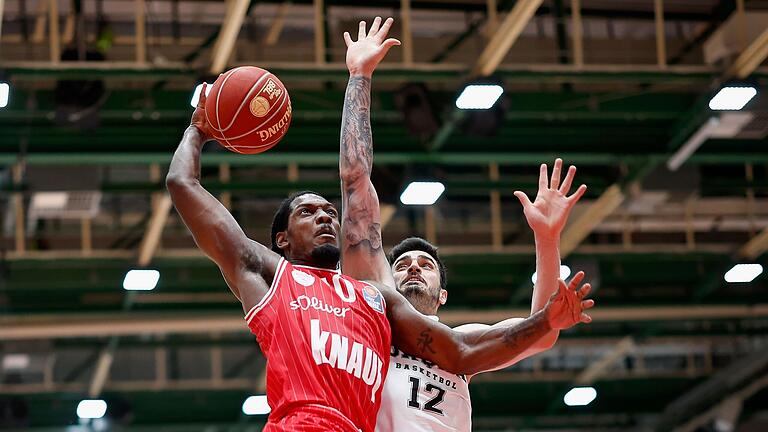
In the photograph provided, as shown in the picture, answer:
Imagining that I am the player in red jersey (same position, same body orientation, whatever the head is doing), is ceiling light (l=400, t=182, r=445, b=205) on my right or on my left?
on my left

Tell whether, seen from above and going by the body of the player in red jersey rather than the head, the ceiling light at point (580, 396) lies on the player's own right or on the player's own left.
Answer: on the player's own left

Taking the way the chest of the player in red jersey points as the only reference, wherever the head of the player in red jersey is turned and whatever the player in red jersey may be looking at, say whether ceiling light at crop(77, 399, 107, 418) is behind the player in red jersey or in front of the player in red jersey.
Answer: behind

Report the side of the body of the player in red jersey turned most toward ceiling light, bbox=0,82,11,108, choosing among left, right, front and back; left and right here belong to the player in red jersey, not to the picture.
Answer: back

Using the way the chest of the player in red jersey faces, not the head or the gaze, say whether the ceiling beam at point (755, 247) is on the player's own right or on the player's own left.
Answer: on the player's own left

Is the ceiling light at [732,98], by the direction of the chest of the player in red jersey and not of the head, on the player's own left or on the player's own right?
on the player's own left

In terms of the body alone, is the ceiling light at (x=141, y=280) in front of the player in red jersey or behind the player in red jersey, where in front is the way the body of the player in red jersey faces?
behind

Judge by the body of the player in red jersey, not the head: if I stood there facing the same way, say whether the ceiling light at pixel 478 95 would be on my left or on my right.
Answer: on my left

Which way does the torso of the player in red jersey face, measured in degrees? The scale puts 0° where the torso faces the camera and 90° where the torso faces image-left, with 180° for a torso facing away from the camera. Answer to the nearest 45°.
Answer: approximately 315°

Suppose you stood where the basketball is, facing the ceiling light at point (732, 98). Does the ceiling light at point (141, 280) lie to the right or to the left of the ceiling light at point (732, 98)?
left
